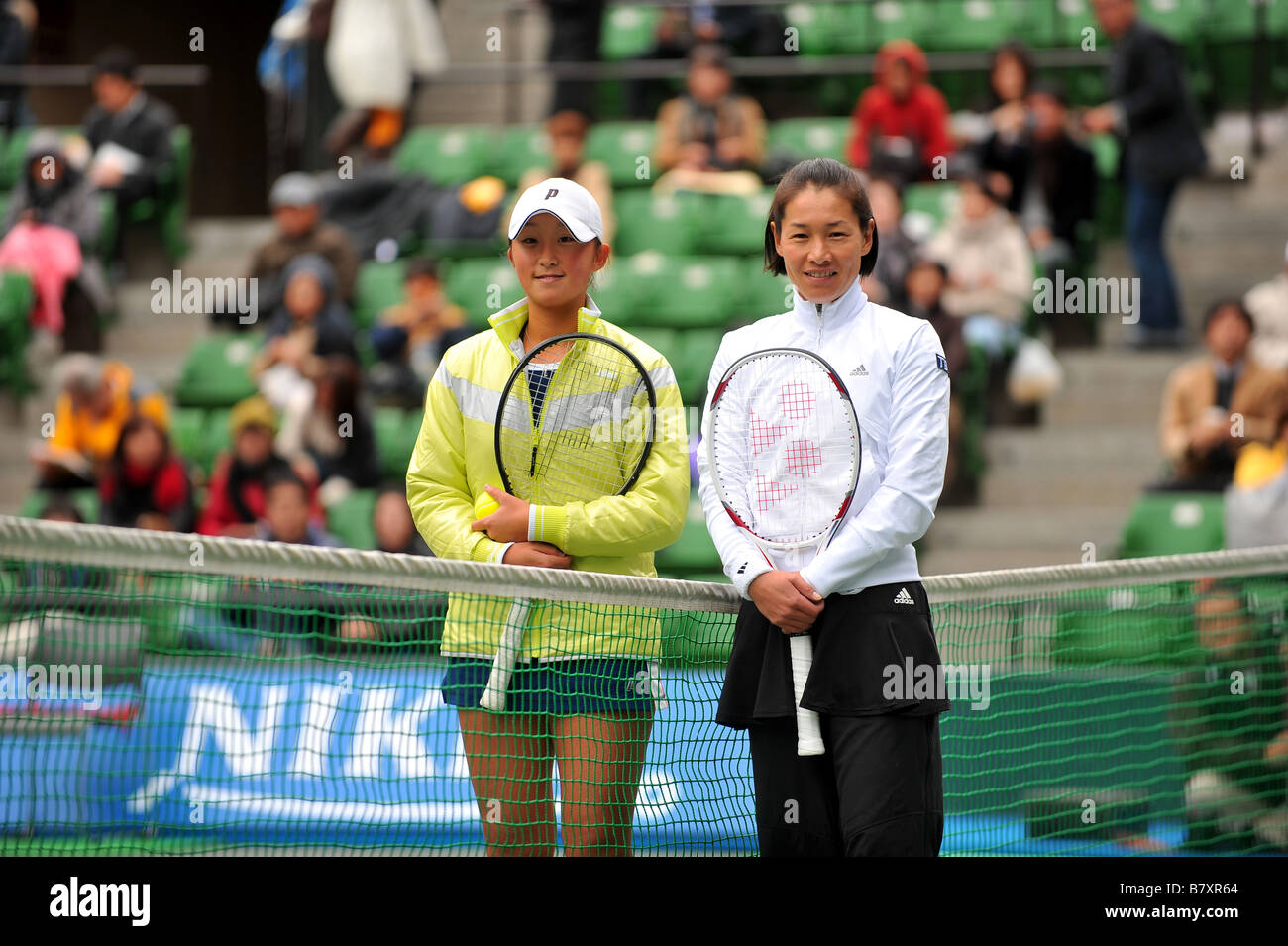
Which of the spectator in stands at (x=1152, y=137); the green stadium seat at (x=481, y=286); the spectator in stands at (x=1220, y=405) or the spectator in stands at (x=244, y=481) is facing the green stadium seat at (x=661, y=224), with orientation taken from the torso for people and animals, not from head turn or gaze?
the spectator in stands at (x=1152, y=137)

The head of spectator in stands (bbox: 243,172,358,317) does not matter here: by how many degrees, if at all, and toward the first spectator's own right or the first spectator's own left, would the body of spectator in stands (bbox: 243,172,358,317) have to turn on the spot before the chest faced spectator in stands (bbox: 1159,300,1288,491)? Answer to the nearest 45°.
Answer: approximately 45° to the first spectator's own left

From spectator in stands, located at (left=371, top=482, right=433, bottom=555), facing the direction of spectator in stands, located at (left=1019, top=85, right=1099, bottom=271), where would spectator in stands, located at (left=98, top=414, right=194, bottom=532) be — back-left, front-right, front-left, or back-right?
back-left

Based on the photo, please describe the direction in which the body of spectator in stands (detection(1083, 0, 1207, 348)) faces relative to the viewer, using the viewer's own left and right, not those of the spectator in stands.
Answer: facing to the left of the viewer

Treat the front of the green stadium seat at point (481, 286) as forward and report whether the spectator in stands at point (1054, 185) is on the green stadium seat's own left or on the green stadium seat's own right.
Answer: on the green stadium seat's own left
